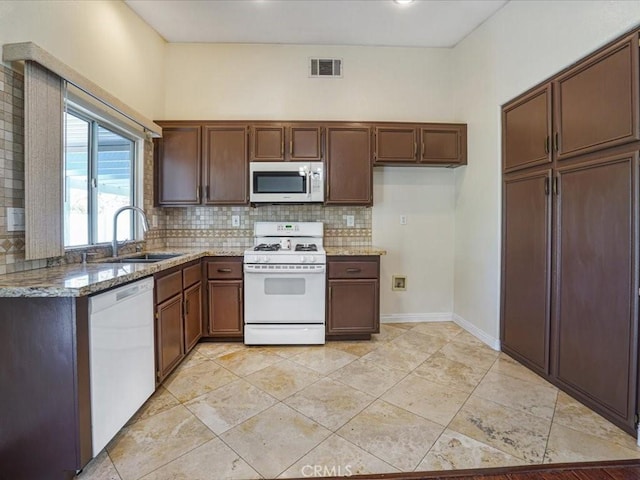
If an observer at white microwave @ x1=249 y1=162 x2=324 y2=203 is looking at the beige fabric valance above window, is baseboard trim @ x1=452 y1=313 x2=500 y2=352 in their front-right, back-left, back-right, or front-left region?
back-left

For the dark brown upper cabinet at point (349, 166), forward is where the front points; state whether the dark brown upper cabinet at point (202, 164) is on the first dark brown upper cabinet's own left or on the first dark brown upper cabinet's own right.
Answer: on the first dark brown upper cabinet's own right

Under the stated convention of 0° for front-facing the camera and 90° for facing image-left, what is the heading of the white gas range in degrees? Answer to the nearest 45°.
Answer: approximately 0°

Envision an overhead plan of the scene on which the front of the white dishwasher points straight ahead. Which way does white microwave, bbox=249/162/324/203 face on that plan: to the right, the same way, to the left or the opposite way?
to the right

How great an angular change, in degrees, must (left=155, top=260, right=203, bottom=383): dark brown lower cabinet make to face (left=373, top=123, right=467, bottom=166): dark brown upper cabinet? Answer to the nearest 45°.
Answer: approximately 45° to its left
